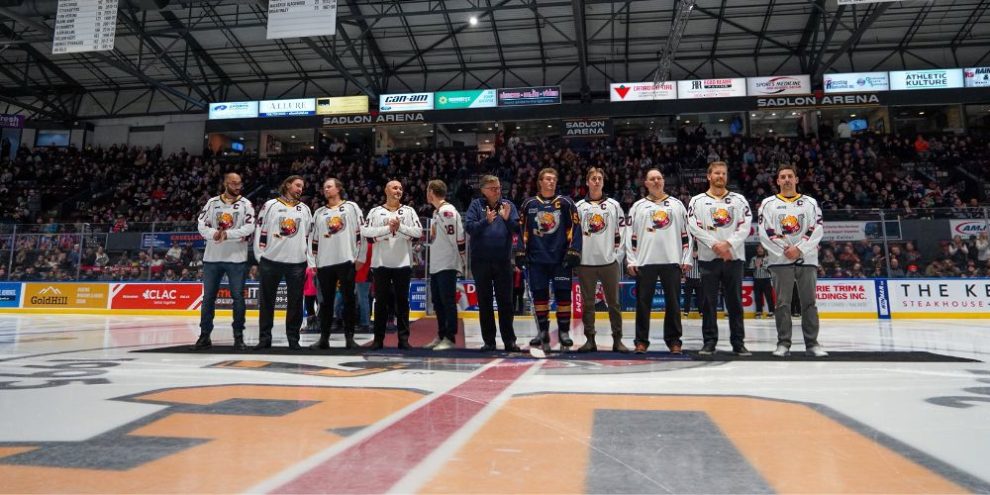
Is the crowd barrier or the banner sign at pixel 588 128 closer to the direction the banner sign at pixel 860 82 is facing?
the crowd barrier

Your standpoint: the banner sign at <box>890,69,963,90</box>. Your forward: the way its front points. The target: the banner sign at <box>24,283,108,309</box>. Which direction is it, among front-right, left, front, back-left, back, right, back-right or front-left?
front-right

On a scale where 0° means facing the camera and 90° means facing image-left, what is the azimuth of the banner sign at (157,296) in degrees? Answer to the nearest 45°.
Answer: approximately 0°

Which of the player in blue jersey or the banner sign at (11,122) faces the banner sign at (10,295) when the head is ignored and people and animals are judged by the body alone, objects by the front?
the banner sign at (11,122)

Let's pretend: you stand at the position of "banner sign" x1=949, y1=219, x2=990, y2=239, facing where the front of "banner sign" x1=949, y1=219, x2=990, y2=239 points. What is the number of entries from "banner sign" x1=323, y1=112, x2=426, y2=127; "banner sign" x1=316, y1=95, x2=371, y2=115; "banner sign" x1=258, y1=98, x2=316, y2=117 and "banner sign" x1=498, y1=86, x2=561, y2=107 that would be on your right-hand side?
4

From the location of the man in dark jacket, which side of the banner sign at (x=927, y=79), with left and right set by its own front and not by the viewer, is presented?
front

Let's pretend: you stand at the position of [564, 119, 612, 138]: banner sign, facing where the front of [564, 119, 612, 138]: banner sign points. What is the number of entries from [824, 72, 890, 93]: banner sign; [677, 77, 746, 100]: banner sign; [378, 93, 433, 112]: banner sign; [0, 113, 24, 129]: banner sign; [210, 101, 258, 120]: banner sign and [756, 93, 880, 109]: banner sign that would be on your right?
3

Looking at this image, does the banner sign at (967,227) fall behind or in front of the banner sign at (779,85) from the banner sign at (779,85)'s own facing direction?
in front

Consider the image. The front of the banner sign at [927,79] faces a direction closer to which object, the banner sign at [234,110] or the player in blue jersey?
the player in blue jersey

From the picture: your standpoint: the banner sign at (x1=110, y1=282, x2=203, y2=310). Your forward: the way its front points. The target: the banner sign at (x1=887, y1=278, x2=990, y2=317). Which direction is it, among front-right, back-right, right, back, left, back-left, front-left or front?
front-left

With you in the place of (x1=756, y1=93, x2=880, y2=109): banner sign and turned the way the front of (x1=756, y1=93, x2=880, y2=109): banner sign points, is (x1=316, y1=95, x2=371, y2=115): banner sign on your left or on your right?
on your right

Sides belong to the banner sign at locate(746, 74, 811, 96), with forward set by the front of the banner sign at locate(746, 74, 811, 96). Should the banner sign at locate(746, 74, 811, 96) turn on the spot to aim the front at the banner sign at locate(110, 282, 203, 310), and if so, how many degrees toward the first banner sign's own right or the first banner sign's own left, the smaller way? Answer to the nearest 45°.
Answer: approximately 45° to the first banner sign's own right
